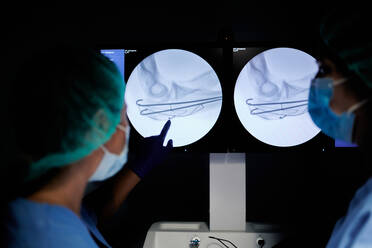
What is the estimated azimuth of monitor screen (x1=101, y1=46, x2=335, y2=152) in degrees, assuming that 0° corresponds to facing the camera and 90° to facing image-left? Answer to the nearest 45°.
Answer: approximately 0°
